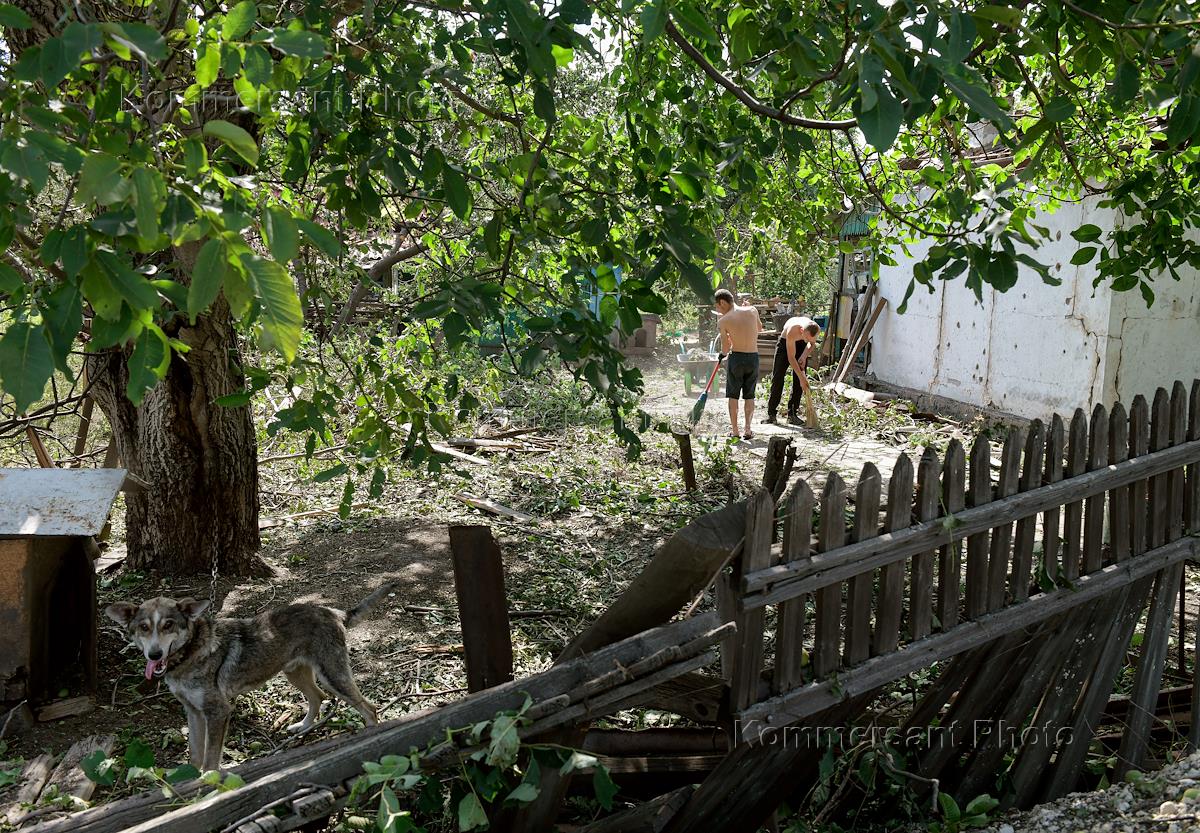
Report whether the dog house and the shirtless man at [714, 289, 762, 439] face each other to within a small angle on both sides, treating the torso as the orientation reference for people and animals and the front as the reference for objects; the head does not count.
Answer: no

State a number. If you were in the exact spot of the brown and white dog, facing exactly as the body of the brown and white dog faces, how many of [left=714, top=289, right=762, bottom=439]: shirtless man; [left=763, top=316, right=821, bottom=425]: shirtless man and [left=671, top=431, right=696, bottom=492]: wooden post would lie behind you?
3

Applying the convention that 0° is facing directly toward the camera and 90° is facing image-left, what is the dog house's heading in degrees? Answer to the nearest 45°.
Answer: approximately 315°

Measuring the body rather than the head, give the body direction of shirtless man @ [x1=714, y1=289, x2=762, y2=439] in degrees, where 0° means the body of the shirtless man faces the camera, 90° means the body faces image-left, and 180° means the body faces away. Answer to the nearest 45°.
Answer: approximately 135°

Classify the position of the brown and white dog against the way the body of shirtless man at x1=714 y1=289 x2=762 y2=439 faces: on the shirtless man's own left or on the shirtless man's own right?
on the shirtless man's own left

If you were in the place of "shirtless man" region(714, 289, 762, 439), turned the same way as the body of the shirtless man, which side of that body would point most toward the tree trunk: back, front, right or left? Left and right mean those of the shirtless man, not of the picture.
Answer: left

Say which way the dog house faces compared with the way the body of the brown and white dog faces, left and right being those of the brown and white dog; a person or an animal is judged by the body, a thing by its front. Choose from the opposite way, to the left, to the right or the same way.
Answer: to the left

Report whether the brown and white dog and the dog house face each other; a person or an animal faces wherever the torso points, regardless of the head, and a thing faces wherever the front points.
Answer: no

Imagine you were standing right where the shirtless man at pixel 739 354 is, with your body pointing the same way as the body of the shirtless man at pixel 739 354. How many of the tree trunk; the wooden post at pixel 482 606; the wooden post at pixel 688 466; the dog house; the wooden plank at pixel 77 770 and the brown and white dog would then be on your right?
0

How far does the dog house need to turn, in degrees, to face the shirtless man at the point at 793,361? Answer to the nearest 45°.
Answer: approximately 90° to its left

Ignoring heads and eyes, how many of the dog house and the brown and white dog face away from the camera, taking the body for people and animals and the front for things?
0

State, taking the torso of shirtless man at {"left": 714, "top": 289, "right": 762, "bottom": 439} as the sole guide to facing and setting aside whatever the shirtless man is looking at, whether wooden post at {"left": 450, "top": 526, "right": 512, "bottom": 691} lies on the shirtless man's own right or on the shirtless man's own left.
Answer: on the shirtless man's own left

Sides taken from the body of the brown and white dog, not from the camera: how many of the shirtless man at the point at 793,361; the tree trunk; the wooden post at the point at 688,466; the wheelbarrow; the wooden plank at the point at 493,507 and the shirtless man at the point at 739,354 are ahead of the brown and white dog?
0

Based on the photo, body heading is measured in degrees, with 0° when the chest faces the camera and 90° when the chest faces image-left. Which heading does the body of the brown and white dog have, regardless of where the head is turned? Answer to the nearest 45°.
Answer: approximately 45°

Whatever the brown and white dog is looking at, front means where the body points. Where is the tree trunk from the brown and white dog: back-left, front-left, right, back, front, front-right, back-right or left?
back-right
